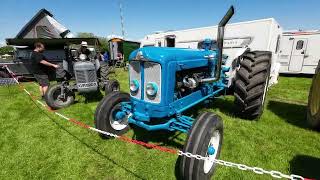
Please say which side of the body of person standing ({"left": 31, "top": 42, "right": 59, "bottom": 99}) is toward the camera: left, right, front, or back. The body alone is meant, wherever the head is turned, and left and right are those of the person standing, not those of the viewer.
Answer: right

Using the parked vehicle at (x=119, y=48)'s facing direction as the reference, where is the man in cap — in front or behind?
in front

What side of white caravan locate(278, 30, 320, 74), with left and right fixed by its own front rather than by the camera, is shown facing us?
left

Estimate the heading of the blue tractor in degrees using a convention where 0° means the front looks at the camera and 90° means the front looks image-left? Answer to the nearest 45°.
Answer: approximately 45°

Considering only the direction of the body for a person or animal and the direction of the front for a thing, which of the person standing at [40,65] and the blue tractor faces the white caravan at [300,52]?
the person standing
